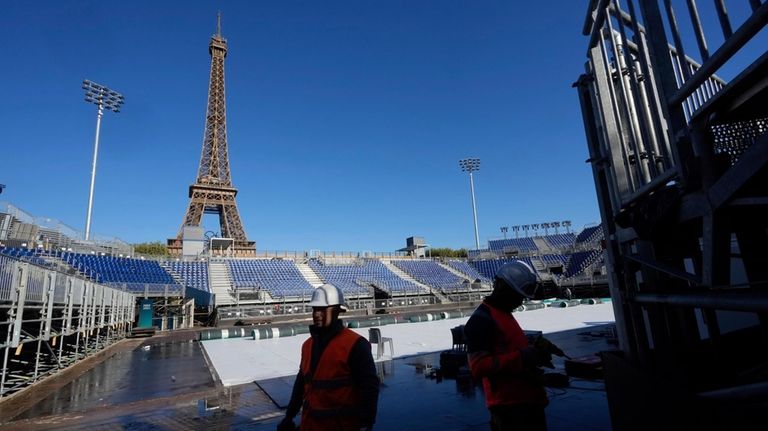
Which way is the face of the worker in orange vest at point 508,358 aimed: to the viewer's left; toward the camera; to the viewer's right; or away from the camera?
to the viewer's right

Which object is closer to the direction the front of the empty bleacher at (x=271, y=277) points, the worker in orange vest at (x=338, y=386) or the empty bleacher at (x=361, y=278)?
the worker in orange vest

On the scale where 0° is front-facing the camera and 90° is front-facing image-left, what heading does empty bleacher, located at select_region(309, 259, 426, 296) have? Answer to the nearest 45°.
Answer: approximately 0°

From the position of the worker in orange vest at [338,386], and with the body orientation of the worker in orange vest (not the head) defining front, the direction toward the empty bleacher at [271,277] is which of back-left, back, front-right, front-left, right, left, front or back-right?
back-right

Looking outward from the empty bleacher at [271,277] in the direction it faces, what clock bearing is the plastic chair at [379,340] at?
The plastic chair is roughly at 12 o'clock from the empty bleacher.

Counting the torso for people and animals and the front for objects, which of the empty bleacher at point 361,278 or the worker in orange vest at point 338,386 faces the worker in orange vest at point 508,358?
the empty bleacher

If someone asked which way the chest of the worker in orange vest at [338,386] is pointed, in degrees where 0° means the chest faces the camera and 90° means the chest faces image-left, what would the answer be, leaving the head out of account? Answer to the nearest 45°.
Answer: approximately 45°

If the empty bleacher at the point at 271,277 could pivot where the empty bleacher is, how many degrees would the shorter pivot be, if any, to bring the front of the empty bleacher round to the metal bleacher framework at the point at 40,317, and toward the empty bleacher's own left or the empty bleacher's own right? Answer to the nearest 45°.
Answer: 0° — it already faces it

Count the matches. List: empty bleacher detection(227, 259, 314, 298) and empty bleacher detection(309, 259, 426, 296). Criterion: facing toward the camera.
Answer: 2

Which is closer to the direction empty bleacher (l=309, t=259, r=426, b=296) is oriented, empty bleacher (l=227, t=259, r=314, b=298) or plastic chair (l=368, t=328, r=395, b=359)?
the plastic chair
